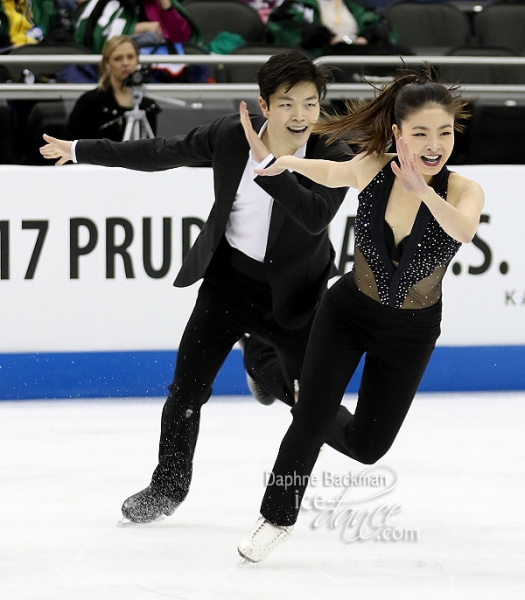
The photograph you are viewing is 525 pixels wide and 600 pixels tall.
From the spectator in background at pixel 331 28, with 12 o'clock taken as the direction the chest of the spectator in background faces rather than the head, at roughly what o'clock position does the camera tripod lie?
The camera tripod is roughly at 1 o'clock from the spectator in background.

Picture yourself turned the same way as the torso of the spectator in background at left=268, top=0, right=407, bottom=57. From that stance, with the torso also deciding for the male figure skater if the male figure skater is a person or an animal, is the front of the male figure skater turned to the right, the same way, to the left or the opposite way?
the same way

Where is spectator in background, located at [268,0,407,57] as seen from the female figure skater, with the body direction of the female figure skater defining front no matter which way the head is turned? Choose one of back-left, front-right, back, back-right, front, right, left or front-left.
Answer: back

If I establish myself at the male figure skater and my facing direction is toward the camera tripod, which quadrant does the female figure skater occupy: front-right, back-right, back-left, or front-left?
back-right

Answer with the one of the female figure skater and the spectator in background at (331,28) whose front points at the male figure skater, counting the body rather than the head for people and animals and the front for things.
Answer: the spectator in background

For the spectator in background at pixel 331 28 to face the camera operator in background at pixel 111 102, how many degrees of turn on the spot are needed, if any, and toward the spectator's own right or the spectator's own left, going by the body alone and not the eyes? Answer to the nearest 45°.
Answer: approximately 45° to the spectator's own right

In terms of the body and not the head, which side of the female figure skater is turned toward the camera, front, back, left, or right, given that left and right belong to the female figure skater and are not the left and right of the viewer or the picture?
front

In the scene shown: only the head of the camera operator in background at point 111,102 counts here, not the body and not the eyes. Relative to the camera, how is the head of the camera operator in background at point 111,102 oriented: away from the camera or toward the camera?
toward the camera

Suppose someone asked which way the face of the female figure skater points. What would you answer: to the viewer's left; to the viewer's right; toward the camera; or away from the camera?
toward the camera

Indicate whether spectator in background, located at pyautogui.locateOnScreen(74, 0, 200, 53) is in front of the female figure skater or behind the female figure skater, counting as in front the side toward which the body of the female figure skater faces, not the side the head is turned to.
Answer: behind

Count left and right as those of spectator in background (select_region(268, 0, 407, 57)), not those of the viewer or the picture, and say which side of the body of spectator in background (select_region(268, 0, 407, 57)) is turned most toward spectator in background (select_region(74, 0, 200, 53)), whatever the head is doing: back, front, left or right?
right

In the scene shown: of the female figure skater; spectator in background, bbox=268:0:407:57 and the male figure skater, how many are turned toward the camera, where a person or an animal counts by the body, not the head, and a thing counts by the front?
3

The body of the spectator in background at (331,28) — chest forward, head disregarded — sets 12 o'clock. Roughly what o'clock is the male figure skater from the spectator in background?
The male figure skater is roughly at 12 o'clock from the spectator in background.

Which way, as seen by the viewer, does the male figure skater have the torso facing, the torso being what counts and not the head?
toward the camera
